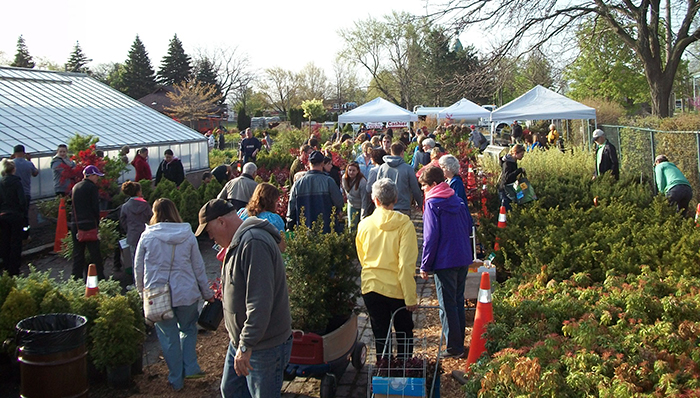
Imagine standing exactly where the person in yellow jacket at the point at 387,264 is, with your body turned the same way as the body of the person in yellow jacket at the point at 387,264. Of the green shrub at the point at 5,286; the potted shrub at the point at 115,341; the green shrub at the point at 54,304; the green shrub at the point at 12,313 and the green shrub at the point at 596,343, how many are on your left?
4

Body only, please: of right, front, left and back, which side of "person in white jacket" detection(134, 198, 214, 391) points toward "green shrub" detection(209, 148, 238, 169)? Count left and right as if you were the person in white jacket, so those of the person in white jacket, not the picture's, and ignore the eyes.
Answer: front

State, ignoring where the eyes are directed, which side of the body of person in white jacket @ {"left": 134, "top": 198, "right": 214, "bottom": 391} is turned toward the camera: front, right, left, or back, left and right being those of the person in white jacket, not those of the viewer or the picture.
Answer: back

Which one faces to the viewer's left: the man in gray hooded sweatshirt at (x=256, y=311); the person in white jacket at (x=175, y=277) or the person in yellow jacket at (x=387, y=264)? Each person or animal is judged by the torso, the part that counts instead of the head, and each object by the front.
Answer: the man in gray hooded sweatshirt

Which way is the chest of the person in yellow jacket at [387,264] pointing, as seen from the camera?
away from the camera

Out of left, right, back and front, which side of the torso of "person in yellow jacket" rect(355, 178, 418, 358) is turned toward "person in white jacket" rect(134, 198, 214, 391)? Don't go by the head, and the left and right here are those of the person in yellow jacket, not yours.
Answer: left

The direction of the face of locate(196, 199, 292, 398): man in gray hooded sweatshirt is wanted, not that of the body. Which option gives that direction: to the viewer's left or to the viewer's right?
to the viewer's left

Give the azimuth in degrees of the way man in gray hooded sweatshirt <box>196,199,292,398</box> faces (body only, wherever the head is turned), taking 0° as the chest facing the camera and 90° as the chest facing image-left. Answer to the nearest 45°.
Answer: approximately 90°

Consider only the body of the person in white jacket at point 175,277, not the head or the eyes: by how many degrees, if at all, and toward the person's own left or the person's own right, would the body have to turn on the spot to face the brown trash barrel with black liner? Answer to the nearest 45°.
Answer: approximately 135° to the person's own left

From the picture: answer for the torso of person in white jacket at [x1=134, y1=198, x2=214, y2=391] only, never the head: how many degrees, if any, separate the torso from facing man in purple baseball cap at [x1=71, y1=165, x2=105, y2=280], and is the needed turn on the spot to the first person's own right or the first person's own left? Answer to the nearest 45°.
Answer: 0° — they already face them
